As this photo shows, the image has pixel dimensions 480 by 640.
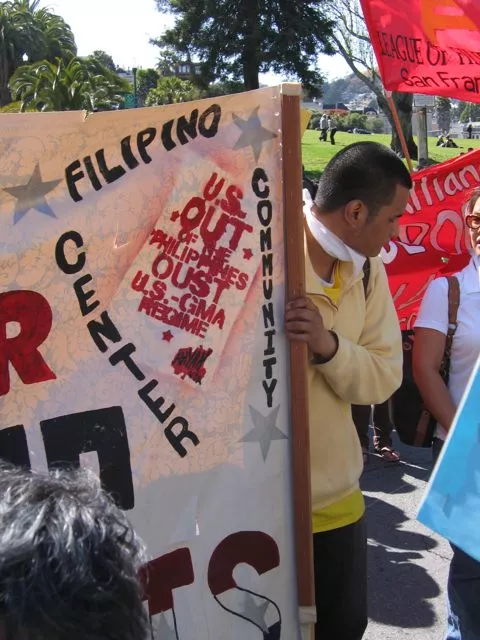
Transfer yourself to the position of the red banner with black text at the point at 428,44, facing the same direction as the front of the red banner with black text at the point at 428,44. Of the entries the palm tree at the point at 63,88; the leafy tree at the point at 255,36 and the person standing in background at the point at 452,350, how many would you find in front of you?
1

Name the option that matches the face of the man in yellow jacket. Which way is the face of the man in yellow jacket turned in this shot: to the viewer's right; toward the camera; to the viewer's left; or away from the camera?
to the viewer's right

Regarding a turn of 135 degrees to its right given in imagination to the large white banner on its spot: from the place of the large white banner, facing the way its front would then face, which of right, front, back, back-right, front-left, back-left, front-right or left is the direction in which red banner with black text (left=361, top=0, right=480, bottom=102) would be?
right

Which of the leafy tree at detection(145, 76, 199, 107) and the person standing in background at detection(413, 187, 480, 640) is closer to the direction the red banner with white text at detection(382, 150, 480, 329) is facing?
the person standing in background

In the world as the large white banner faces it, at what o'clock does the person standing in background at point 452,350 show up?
The person standing in background is roughly at 8 o'clock from the large white banner.

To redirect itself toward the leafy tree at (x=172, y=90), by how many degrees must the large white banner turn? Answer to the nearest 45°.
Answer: approximately 180°

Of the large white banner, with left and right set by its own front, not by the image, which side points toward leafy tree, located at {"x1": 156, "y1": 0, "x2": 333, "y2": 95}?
back

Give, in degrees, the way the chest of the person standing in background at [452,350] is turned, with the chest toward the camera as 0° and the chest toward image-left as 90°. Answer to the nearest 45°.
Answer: approximately 0°

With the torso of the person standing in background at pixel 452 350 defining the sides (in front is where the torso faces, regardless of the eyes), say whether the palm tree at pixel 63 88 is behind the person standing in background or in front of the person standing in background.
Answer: behind

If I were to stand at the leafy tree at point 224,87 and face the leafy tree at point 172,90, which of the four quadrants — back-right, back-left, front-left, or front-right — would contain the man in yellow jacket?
back-left

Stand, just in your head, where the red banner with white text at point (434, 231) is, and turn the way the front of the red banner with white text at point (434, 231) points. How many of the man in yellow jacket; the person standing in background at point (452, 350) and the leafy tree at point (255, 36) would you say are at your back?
1
